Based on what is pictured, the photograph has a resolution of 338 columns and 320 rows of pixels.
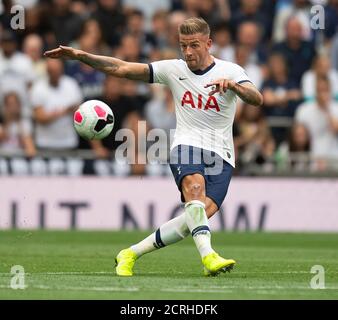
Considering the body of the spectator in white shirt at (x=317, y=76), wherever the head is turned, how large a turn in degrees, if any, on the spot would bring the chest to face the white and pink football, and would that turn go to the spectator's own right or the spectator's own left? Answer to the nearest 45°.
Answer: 0° — they already face it

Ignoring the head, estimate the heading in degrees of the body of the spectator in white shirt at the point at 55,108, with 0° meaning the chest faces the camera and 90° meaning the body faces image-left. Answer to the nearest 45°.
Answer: approximately 0°

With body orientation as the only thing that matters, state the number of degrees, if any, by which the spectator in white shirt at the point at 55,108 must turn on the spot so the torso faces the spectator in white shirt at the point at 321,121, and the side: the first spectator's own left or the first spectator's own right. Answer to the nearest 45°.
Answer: approximately 90° to the first spectator's own left

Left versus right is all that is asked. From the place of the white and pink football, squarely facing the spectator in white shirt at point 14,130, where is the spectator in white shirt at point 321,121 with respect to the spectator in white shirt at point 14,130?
right
